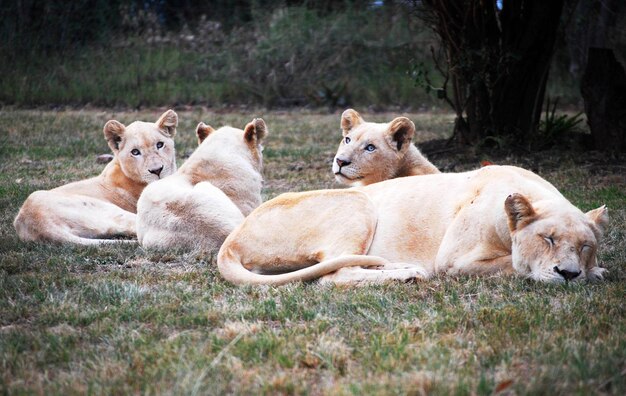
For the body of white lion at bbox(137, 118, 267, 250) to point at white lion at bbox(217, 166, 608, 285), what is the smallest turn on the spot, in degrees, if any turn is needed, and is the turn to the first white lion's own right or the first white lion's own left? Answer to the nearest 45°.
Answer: approximately 90° to the first white lion's own right

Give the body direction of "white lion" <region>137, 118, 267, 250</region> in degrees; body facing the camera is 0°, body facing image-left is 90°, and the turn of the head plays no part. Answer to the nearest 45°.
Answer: approximately 225°

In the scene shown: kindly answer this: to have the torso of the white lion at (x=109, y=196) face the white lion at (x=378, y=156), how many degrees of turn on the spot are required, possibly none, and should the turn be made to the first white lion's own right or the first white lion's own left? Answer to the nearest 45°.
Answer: approximately 45° to the first white lion's own right

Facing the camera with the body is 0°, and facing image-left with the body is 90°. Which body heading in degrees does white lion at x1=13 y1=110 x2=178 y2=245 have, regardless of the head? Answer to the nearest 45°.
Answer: approximately 270°

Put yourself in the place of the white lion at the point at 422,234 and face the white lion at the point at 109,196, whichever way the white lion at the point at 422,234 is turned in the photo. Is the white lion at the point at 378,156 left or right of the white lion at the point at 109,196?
right

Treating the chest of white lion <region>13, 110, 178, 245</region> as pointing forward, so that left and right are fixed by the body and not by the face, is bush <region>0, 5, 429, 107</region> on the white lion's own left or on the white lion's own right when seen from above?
on the white lion's own left

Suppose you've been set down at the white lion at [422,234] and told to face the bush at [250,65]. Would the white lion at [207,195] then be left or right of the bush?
left

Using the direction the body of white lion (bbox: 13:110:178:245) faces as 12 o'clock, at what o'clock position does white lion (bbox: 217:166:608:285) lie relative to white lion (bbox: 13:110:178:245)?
white lion (bbox: 217:166:608:285) is roughly at 2 o'clock from white lion (bbox: 13:110:178:245).

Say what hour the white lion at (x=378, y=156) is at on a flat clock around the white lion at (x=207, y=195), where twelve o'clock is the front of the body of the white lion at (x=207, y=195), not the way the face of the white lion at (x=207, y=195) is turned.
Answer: the white lion at (x=378, y=156) is roughly at 1 o'clock from the white lion at (x=207, y=195).

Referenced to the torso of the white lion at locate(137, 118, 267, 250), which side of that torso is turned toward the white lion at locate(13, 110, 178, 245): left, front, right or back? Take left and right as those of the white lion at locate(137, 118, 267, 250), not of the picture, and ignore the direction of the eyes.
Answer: left

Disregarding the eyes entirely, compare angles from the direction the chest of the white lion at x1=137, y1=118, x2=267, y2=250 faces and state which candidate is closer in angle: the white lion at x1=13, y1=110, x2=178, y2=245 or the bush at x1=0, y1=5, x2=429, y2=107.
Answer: the bush

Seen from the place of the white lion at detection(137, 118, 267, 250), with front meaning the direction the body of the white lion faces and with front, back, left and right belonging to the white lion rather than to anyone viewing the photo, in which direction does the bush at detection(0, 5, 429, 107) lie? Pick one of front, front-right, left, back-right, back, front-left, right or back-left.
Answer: front-left

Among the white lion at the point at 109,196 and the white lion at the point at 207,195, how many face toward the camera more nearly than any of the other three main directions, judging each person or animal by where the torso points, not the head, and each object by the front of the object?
0
